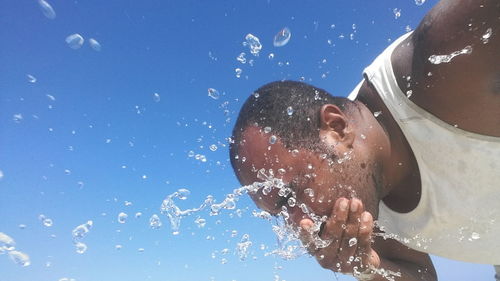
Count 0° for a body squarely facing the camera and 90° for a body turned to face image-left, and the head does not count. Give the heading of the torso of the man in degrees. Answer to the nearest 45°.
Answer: approximately 90°
